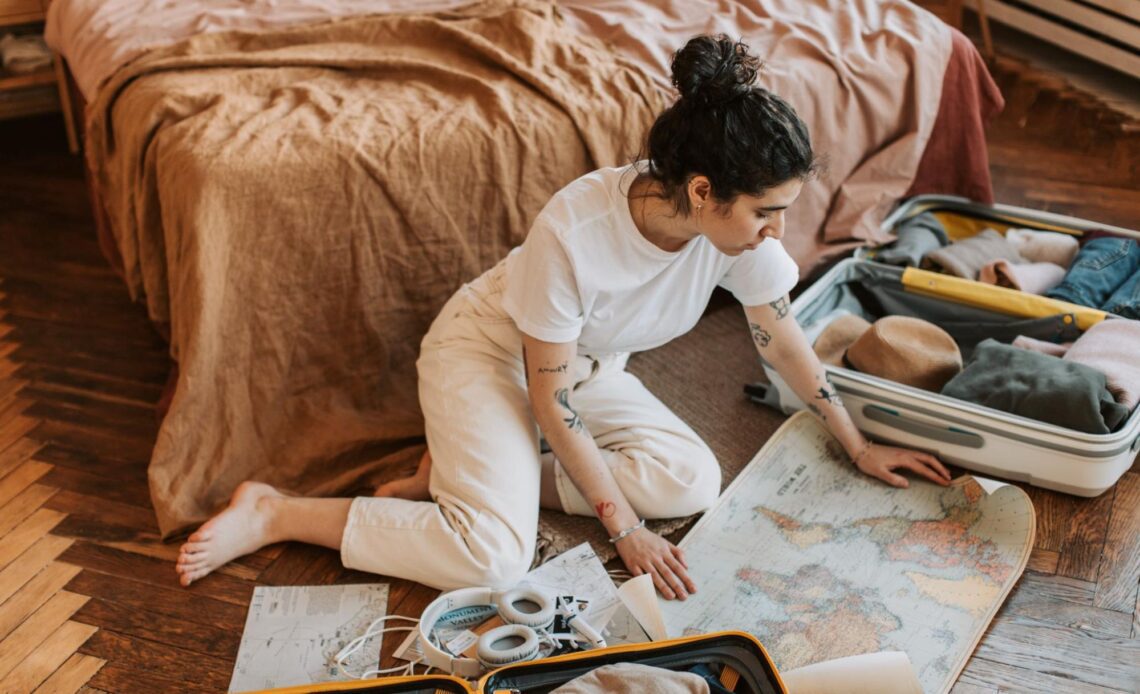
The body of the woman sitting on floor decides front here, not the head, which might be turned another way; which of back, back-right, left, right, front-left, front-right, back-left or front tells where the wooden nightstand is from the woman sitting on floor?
back

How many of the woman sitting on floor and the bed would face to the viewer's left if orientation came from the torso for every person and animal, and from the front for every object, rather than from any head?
0

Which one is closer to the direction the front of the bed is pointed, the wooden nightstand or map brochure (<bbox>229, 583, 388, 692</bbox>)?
the map brochure

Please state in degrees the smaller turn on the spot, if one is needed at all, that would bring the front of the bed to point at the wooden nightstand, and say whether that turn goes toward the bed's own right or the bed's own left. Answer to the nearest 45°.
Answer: approximately 135° to the bed's own right

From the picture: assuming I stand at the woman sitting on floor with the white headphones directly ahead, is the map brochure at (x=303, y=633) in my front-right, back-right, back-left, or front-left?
front-right

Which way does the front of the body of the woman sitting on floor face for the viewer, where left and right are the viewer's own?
facing the viewer and to the right of the viewer
